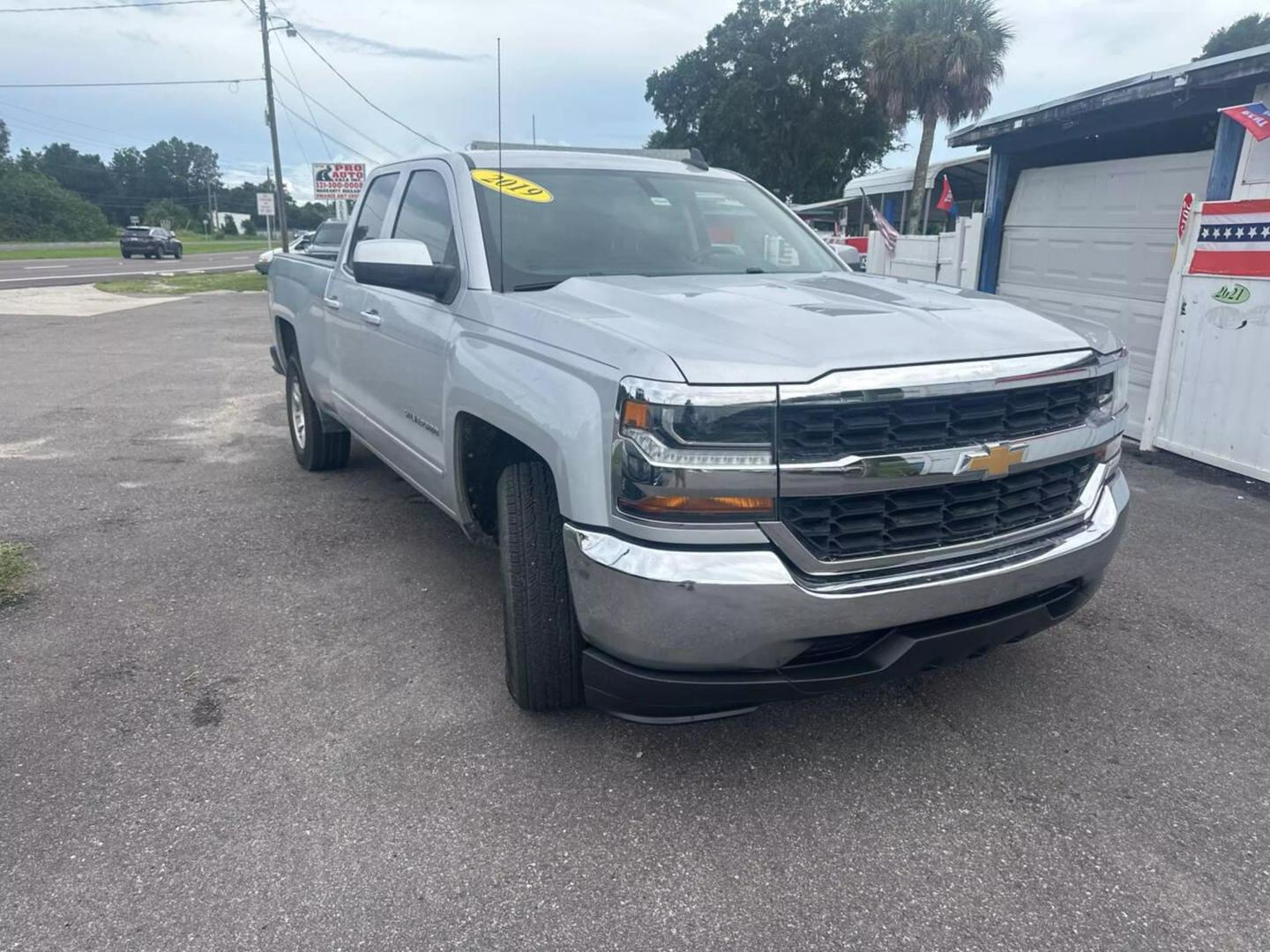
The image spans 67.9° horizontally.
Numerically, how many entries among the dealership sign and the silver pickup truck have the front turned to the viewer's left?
0

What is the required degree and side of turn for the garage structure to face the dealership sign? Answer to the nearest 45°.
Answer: approximately 90° to its right

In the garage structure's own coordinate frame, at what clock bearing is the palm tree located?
The palm tree is roughly at 4 o'clock from the garage structure.

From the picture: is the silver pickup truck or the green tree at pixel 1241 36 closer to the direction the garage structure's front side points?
the silver pickup truck

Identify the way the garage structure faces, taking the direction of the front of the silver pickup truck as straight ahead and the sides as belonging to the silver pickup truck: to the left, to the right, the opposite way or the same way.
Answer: to the right

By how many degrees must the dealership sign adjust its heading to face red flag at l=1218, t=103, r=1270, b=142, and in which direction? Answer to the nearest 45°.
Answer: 0° — it already faces it

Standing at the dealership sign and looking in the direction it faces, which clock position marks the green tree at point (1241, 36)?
The green tree is roughly at 9 o'clock from the dealership sign.

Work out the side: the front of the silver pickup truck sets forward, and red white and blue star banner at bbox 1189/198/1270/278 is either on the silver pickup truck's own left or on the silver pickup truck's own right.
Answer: on the silver pickup truck's own left

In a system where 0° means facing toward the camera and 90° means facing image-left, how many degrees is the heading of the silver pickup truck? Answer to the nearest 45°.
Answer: approximately 315°

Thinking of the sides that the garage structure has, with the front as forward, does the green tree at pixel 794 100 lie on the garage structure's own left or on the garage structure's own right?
on the garage structure's own right

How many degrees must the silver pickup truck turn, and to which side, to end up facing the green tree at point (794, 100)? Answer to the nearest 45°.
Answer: approximately 135° to its left

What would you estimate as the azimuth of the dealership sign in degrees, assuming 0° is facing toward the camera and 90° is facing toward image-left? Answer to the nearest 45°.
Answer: approximately 0°

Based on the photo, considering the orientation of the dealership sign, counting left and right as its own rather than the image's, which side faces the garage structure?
front
